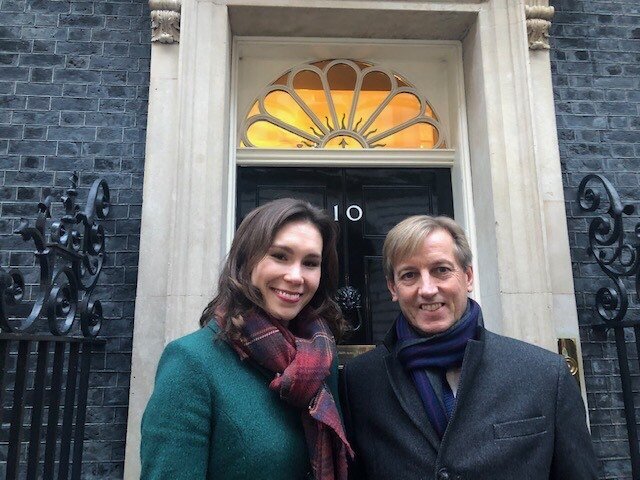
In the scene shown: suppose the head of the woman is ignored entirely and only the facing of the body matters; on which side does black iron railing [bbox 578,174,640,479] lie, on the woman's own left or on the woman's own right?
on the woman's own left

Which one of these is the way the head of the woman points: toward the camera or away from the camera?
toward the camera

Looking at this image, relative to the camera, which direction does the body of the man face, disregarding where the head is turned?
toward the camera

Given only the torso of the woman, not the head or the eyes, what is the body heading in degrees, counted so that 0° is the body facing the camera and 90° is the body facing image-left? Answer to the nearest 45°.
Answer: approximately 315°

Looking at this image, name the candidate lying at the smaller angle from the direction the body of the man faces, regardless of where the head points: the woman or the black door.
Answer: the woman

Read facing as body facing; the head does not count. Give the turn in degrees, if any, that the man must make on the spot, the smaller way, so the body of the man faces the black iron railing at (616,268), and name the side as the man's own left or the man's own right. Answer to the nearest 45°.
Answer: approximately 135° to the man's own left

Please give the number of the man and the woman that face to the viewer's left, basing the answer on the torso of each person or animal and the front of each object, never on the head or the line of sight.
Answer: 0

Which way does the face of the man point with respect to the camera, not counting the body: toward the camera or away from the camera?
toward the camera

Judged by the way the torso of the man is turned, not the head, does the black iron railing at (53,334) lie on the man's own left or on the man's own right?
on the man's own right

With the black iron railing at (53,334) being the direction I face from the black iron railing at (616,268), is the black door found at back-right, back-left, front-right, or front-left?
front-right
